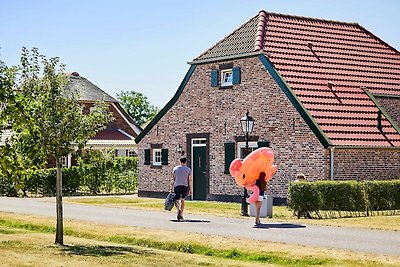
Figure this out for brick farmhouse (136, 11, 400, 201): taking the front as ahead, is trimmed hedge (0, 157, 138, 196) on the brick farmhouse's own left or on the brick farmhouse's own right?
on the brick farmhouse's own right

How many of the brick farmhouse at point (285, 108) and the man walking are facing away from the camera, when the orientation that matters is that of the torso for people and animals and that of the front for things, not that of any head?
1

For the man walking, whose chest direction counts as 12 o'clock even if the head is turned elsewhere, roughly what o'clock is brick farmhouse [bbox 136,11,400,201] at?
The brick farmhouse is roughly at 1 o'clock from the man walking.

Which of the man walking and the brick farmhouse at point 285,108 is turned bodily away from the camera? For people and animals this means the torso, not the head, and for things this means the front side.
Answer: the man walking

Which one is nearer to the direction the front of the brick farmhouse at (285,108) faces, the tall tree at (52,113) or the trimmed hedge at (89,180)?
the tall tree

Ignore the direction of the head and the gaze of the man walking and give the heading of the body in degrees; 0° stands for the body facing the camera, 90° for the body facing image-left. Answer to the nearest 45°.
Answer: approximately 180°

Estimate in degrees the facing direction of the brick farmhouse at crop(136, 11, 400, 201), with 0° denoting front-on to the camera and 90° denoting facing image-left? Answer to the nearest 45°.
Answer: approximately 45°
